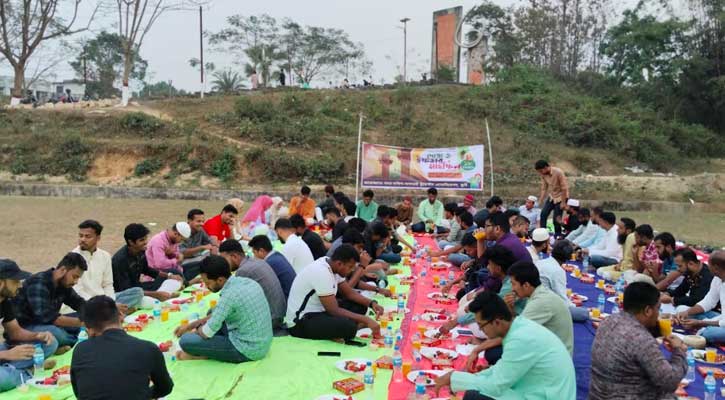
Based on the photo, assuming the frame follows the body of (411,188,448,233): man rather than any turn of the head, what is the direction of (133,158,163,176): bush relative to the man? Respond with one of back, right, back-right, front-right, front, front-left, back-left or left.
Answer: back-right

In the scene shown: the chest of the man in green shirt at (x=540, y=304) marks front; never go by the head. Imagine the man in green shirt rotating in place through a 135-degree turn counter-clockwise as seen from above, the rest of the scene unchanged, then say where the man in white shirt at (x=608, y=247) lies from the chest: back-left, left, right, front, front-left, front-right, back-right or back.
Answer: back-left

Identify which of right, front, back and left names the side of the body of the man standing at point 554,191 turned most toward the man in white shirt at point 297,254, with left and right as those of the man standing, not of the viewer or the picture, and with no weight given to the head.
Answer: front

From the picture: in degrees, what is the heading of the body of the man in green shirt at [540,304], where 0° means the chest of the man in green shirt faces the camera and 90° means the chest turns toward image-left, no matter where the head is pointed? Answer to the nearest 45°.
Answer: approximately 90°

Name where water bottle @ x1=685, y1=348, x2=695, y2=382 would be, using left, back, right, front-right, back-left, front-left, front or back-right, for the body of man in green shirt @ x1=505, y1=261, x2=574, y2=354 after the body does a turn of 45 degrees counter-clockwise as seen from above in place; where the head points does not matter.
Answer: back

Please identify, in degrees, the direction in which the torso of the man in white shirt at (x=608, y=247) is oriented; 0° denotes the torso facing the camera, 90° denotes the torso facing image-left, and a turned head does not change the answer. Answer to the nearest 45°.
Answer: approximately 90°

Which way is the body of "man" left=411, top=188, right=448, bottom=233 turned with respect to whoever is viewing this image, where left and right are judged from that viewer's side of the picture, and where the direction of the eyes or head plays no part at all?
facing the viewer

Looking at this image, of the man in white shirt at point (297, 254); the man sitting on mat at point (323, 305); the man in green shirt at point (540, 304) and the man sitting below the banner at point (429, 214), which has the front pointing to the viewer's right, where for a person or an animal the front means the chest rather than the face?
the man sitting on mat

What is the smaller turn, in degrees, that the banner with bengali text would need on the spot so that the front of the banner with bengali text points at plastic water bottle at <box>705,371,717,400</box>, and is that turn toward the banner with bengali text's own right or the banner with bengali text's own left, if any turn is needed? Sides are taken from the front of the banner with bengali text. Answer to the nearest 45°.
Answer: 0° — it already faces it

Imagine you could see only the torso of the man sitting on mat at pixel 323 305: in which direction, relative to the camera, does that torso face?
to the viewer's right

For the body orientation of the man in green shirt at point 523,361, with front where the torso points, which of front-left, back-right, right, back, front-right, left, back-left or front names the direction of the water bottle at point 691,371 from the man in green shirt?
back-right

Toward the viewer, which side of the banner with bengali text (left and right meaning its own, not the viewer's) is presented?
front

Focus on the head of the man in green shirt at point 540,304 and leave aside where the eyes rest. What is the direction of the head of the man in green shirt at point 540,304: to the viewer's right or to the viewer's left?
to the viewer's left
